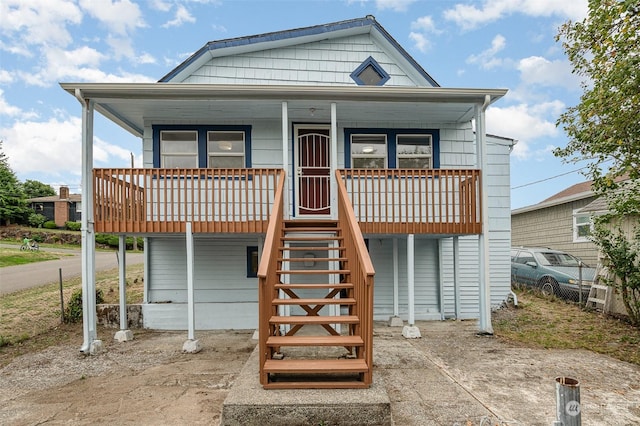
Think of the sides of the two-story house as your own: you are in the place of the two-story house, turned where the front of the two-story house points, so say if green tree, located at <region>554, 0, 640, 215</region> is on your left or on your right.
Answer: on your left

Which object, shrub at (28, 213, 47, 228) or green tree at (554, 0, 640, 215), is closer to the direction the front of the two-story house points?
the green tree

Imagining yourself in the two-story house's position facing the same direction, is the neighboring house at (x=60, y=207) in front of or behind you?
behind

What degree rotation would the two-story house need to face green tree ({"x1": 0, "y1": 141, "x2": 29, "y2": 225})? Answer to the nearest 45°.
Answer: approximately 135° to its right

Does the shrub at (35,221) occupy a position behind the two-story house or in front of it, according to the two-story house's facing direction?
behind

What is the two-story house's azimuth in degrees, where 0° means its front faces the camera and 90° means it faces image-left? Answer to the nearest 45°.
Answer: approximately 0°

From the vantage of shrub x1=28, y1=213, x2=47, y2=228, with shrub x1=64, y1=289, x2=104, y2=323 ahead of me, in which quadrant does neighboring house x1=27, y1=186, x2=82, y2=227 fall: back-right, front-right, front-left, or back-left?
back-left

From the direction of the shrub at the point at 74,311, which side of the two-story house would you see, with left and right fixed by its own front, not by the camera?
right

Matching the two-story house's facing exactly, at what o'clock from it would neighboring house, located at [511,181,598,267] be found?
The neighboring house is roughly at 8 o'clock from the two-story house.

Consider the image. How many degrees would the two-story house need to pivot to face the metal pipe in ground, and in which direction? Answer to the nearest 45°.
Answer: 0° — it already faces it

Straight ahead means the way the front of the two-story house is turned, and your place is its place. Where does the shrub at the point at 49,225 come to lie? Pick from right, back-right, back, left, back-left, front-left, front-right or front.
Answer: back-right
